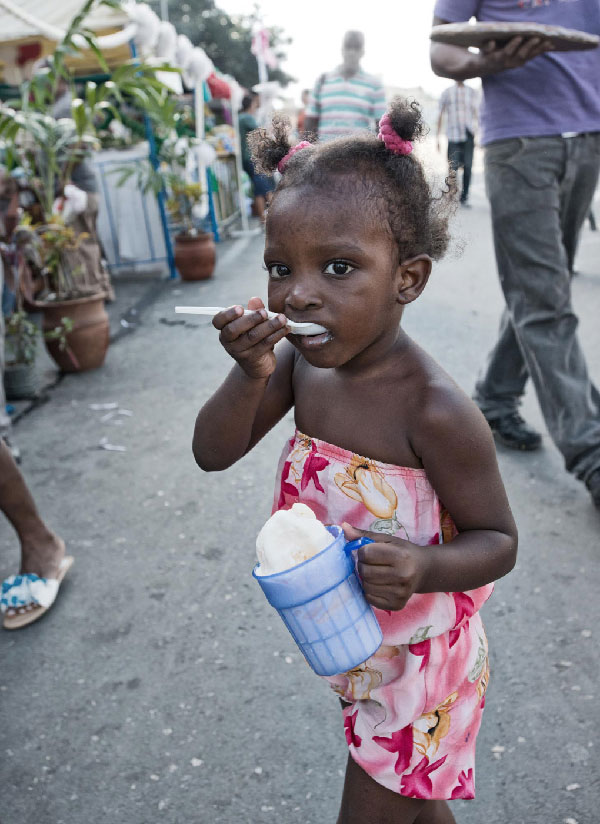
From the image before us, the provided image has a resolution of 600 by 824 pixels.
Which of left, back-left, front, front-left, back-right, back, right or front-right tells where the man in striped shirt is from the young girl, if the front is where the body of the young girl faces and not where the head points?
back-right

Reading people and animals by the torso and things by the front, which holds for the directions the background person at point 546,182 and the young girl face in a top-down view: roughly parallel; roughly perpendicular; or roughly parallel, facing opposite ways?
roughly perpendicular

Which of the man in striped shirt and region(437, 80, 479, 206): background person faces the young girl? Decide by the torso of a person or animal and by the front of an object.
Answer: the man in striped shirt
